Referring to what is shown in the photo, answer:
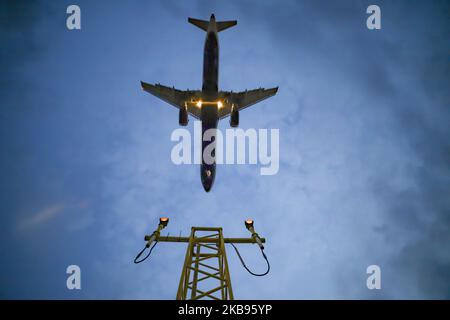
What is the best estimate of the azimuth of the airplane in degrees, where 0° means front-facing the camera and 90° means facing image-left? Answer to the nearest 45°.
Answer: approximately 180°
